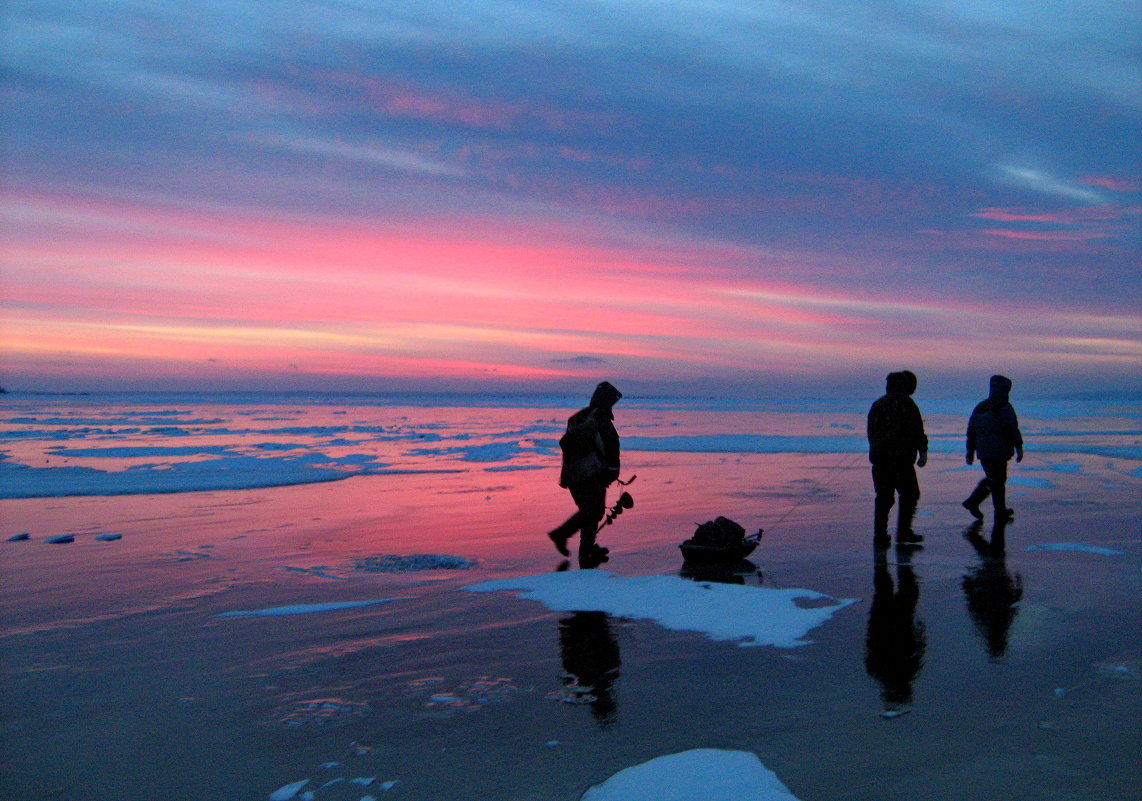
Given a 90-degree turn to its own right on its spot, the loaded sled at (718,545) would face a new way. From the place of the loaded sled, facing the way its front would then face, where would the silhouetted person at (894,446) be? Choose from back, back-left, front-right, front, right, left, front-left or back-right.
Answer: back-left

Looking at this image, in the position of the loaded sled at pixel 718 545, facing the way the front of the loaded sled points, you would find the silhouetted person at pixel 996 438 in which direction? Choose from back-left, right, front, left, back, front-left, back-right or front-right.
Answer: front-left

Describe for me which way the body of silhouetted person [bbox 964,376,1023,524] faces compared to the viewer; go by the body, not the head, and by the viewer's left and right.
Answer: facing away from the viewer and to the right of the viewer

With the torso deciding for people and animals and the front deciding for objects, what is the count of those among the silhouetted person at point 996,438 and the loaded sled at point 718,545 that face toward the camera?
0

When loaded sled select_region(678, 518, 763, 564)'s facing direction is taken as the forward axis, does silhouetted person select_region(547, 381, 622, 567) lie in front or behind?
behind

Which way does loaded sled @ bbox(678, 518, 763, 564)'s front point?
to the viewer's right
